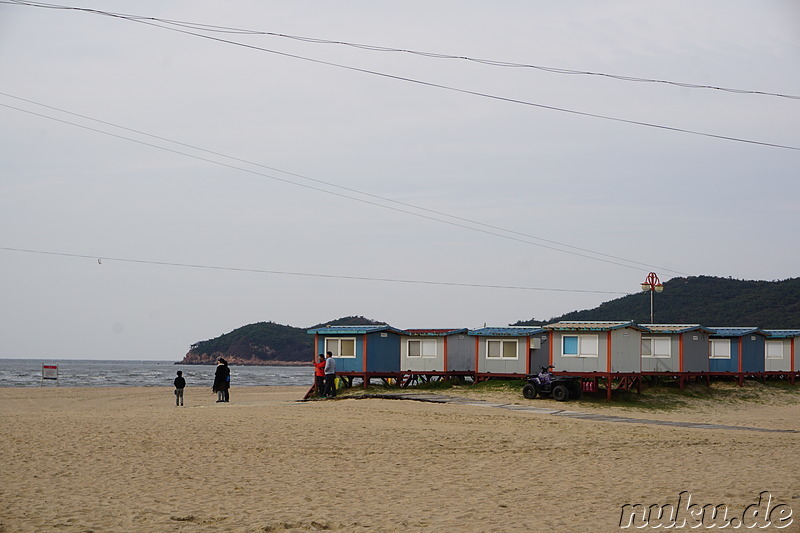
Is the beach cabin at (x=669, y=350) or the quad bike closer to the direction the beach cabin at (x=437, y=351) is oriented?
the quad bike

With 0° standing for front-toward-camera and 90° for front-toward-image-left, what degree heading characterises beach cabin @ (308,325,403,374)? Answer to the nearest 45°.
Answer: approximately 45°

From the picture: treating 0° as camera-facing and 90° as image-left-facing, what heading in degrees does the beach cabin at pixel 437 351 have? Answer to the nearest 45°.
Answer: approximately 45°

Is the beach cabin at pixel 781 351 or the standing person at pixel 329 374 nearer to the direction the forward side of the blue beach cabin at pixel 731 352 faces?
the standing person
